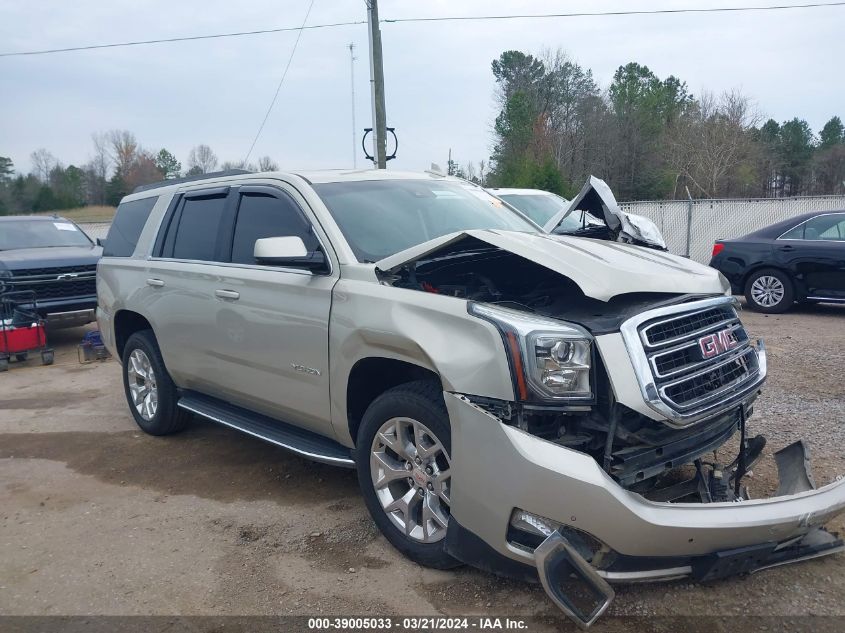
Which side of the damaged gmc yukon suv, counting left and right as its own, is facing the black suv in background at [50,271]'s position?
back

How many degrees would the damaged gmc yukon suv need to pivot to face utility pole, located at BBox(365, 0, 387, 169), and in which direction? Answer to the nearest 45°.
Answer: approximately 135° to its left

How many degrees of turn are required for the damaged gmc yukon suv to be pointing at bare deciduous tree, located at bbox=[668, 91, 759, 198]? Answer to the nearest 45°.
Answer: approximately 135° to its left

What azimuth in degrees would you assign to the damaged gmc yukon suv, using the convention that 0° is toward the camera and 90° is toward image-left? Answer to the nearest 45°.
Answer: approximately 315°

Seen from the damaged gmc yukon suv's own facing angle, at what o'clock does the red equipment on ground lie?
The red equipment on ground is roughly at 6 o'clock from the damaged gmc yukon suv.

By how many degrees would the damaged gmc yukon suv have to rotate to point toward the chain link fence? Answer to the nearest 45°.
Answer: approximately 135° to its left

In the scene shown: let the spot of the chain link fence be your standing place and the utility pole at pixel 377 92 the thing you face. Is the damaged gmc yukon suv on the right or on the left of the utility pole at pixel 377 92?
left
